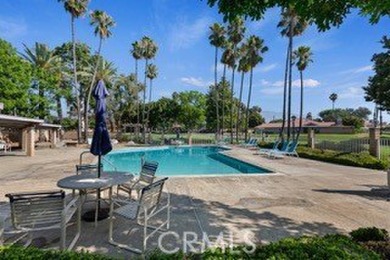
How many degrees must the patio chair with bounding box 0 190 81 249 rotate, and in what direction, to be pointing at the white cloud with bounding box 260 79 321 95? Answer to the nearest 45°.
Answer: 0° — it already faces it

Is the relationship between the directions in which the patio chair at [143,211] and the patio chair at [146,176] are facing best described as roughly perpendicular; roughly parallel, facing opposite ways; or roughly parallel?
roughly perpendicular

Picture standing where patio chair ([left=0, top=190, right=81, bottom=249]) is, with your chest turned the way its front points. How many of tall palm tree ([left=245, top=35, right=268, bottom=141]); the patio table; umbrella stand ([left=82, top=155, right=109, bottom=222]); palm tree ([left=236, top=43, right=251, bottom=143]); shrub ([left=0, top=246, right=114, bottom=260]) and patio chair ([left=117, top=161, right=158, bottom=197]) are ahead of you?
5

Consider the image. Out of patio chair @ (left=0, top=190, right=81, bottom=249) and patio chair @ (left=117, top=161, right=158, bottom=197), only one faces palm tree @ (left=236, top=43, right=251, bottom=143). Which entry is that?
the patio chair @ (left=0, top=190, right=81, bottom=249)

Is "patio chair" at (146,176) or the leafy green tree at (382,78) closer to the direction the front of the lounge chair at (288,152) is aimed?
the patio chair

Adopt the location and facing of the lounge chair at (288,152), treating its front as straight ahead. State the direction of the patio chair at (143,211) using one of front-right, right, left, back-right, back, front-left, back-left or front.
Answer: left

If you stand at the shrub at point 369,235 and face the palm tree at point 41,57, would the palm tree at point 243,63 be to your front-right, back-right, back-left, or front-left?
front-right

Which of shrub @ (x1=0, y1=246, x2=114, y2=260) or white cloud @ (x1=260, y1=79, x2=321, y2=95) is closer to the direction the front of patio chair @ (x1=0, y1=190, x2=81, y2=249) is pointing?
the white cloud

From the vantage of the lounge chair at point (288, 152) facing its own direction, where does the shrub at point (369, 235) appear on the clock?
The shrub is roughly at 9 o'clock from the lounge chair.

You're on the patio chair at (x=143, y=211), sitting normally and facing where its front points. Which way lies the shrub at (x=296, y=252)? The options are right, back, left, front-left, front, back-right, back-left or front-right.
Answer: back

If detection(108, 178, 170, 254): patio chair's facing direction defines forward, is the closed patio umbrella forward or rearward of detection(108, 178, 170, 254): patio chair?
forward

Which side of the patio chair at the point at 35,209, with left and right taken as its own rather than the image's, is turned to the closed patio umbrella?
front

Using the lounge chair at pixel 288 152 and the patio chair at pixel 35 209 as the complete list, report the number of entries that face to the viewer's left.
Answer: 1

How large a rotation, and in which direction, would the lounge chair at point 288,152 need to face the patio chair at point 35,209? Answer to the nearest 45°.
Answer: approximately 90° to its left

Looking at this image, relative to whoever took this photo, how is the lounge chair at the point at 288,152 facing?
facing to the left of the viewer

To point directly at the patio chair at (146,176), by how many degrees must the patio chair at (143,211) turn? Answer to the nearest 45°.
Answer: approximately 45° to its right

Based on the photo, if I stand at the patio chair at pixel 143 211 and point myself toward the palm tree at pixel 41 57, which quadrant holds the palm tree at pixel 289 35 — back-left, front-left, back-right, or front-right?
front-right

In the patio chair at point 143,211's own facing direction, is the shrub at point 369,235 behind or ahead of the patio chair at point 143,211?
behind
